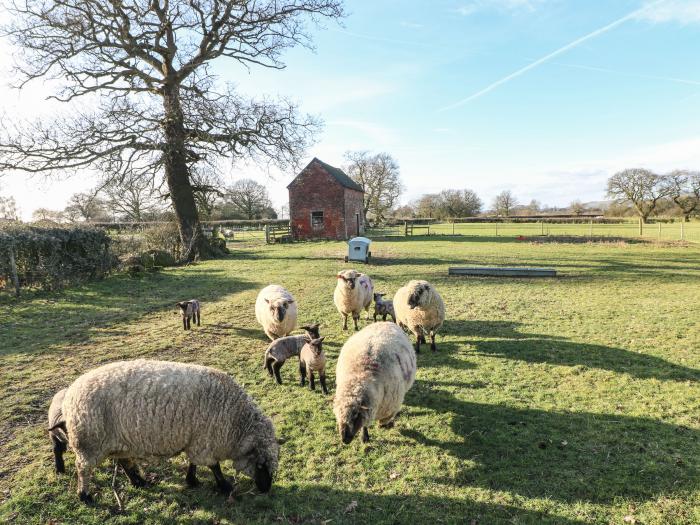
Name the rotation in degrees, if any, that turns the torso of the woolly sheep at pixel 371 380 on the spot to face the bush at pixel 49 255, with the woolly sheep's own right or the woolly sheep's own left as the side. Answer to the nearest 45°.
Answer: approximately 90° to the woolly sheep's own right

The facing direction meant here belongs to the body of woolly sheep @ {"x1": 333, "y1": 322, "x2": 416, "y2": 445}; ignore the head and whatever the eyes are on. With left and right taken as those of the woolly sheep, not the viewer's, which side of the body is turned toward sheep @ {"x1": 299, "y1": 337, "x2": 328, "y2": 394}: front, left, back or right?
right

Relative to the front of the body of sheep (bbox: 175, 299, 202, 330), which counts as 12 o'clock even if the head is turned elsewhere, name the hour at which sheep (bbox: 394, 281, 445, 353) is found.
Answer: sheep (bbox: 394, 281, 445, 353) is roughly at 9 o'clock from sheep (bbox: 175, 299, 202, 330).

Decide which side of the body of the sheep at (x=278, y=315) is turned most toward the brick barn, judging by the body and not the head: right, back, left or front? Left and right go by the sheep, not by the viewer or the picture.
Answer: back

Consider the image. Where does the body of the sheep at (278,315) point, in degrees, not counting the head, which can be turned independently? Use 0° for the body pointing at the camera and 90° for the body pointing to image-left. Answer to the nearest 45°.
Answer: approximately 0°

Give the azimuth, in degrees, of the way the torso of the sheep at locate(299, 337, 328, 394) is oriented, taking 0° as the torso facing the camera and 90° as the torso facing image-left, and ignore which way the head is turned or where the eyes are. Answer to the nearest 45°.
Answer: approximately 315°

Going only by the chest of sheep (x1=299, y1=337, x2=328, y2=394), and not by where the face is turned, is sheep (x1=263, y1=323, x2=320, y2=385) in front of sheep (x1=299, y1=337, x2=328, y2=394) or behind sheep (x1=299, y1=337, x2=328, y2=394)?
behind

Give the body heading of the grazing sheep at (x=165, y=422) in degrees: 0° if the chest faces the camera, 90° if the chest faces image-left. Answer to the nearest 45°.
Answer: approximately 270°
